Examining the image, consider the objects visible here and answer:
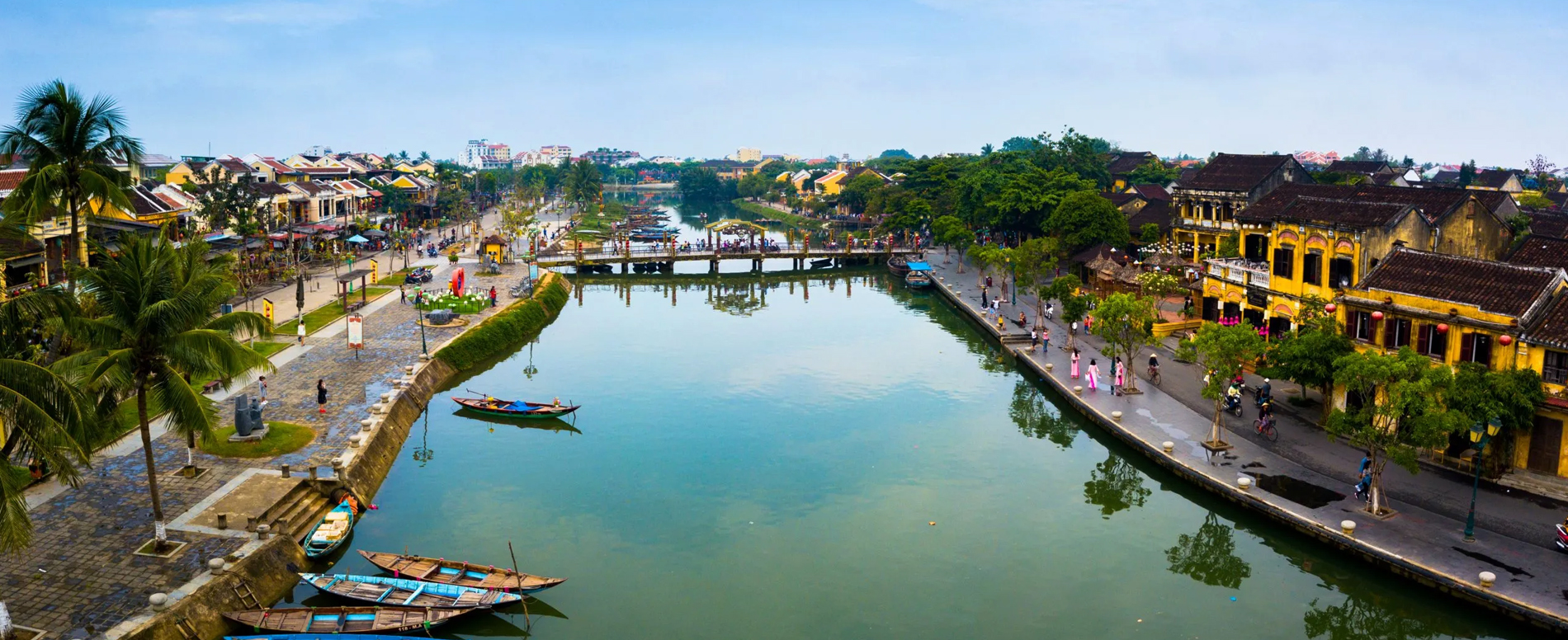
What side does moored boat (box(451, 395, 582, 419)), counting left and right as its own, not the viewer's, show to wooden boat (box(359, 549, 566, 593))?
right

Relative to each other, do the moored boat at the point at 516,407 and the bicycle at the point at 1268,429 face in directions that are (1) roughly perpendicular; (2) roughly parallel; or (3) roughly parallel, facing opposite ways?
roughly perpendicular

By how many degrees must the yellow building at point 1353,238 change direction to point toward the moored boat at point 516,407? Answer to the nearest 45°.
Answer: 0° — it already faces it

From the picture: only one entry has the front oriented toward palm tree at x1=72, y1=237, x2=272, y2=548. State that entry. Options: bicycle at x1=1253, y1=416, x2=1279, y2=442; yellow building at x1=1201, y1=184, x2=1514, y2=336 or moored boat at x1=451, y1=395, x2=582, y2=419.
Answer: the yellow building

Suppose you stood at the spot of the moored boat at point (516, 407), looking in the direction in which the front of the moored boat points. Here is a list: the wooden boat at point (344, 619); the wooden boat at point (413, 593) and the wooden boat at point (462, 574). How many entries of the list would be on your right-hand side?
3

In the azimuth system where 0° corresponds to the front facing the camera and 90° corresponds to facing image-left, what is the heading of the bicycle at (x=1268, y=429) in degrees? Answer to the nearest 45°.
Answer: approximately 315°

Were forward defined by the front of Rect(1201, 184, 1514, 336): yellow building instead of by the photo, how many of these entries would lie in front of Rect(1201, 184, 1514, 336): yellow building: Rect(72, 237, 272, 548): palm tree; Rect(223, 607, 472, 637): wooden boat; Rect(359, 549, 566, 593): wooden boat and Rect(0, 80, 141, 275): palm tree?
4

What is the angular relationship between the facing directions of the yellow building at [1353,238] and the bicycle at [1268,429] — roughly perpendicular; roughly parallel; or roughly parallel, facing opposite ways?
roughly perpendicular

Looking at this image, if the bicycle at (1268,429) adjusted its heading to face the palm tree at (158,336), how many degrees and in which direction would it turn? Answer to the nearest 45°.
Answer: approximately 90° to its right

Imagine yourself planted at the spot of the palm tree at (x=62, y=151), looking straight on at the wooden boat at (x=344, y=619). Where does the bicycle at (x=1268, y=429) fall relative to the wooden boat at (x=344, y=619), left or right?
left

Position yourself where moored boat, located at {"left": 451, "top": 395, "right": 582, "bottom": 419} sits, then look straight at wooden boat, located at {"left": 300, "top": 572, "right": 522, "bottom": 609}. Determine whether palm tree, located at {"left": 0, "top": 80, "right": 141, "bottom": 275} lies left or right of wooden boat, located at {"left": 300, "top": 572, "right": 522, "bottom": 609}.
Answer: right

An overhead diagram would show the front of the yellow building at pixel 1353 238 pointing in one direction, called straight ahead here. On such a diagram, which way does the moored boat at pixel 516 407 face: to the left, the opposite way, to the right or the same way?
the opposite way

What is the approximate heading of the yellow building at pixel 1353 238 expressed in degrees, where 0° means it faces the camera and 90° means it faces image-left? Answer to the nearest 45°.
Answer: approximately 45°

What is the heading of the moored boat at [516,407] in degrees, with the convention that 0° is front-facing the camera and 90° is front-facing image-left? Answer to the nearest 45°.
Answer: approximately 270°
